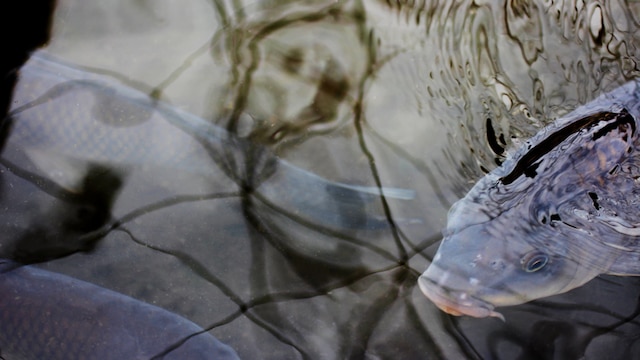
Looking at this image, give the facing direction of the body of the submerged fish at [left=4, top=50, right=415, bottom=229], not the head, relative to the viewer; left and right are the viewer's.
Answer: facing to the left of the viewer

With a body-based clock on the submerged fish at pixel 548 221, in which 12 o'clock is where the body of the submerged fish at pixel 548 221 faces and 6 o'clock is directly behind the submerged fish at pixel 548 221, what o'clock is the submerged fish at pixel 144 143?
the submerged fish at pixel 144 143 is roughly at 1 o'clock from the submerged fish at pixel 548 221.

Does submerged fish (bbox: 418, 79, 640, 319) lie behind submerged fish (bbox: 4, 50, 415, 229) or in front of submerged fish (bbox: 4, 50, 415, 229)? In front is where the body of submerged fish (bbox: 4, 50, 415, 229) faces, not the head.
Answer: behind

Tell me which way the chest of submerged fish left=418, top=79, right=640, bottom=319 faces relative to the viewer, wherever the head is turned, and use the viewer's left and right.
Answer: facing the viewer and to the left of the viewer
